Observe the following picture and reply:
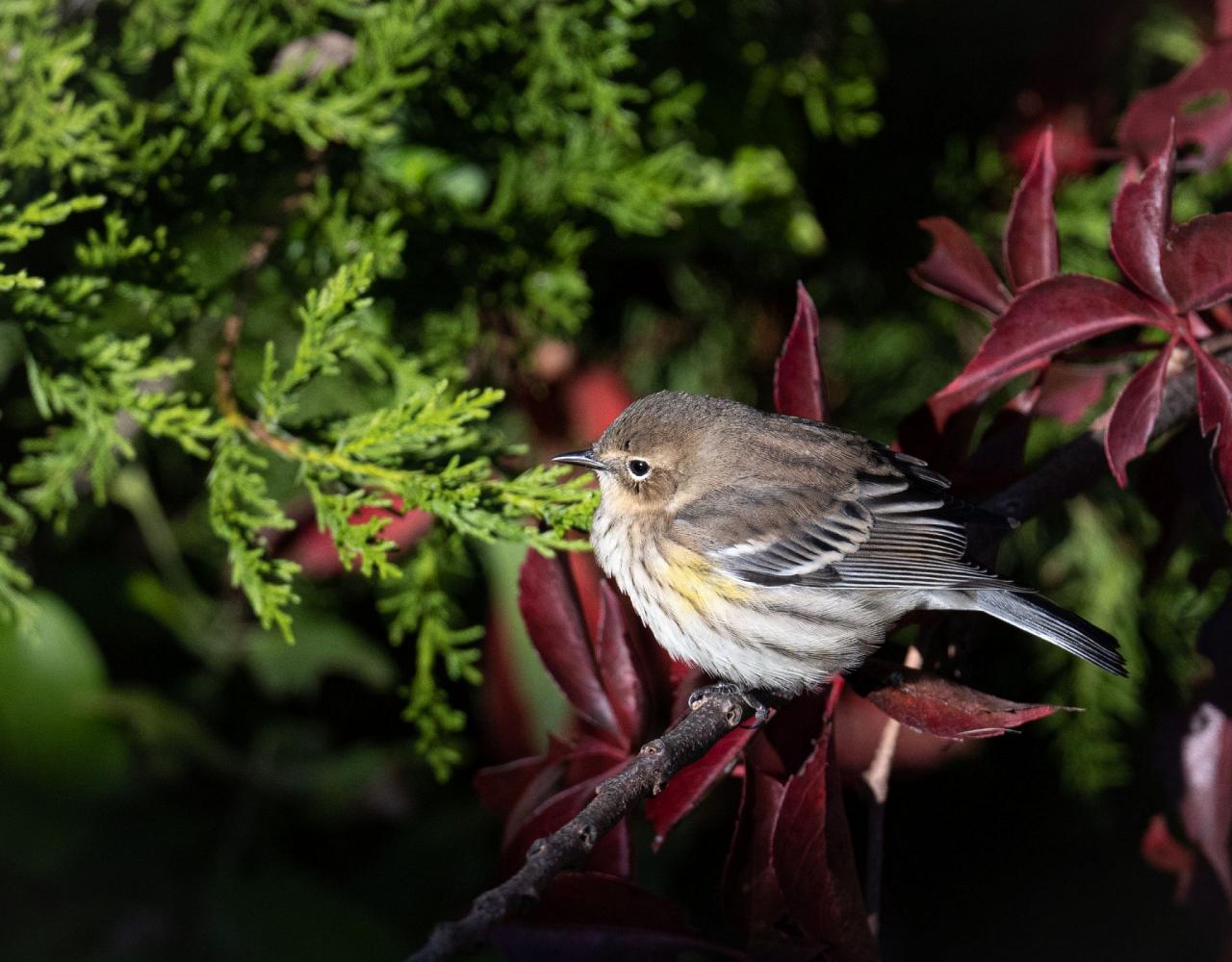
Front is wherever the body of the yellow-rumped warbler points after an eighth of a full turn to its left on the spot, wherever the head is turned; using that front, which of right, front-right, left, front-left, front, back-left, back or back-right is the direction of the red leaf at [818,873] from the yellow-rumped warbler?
front-left

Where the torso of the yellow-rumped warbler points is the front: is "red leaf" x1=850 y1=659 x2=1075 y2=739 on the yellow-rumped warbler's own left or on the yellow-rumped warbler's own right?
on the yellow-rumped warbler's own left

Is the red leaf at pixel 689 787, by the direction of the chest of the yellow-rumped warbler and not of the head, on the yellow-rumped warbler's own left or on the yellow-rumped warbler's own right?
on the yellow-rumped warbler's own right

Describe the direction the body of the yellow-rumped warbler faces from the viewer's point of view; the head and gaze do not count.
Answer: to the viewer's left

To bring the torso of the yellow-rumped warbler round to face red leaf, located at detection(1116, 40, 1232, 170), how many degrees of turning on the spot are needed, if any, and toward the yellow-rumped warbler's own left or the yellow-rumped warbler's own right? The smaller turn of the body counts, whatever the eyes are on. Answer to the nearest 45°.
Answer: approximately 135° to the yellow-rumped warbler's own right
